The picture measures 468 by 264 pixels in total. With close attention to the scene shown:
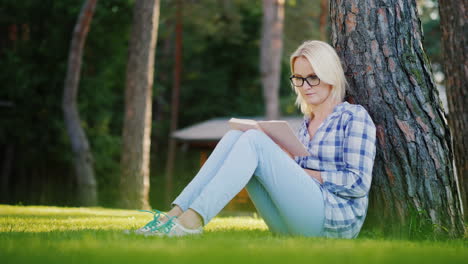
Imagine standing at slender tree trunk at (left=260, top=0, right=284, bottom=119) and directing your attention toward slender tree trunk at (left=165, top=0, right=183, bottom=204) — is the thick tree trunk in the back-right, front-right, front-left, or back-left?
back-left

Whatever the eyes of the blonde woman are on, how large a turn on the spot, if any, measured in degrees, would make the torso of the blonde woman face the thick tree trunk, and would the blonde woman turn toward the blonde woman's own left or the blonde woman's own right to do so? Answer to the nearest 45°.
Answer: approximately 135° to the blonde woman's own right

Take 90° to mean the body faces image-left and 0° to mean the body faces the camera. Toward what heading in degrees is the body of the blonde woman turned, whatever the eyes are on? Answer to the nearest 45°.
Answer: approximately 90°

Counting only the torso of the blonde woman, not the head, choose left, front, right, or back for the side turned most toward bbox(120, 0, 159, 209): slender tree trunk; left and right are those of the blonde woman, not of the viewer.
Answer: right

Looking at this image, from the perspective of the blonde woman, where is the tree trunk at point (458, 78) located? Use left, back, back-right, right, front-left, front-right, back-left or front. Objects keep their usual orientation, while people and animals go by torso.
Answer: back-right

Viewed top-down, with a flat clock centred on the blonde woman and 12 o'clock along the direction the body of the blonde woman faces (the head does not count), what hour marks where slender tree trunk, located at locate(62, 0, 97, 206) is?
The slender tree trunk is roughly at 2 o'clock from the blonde woman.

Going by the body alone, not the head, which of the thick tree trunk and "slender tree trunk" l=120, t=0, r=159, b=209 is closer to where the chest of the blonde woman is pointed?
the slender tree trunk

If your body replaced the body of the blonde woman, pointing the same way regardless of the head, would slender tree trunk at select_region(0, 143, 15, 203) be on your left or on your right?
on your right

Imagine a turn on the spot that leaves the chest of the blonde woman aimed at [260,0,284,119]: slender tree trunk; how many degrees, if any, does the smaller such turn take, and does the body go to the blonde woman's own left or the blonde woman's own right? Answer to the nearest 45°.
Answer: approximately 90° to the blonde woman's own right
